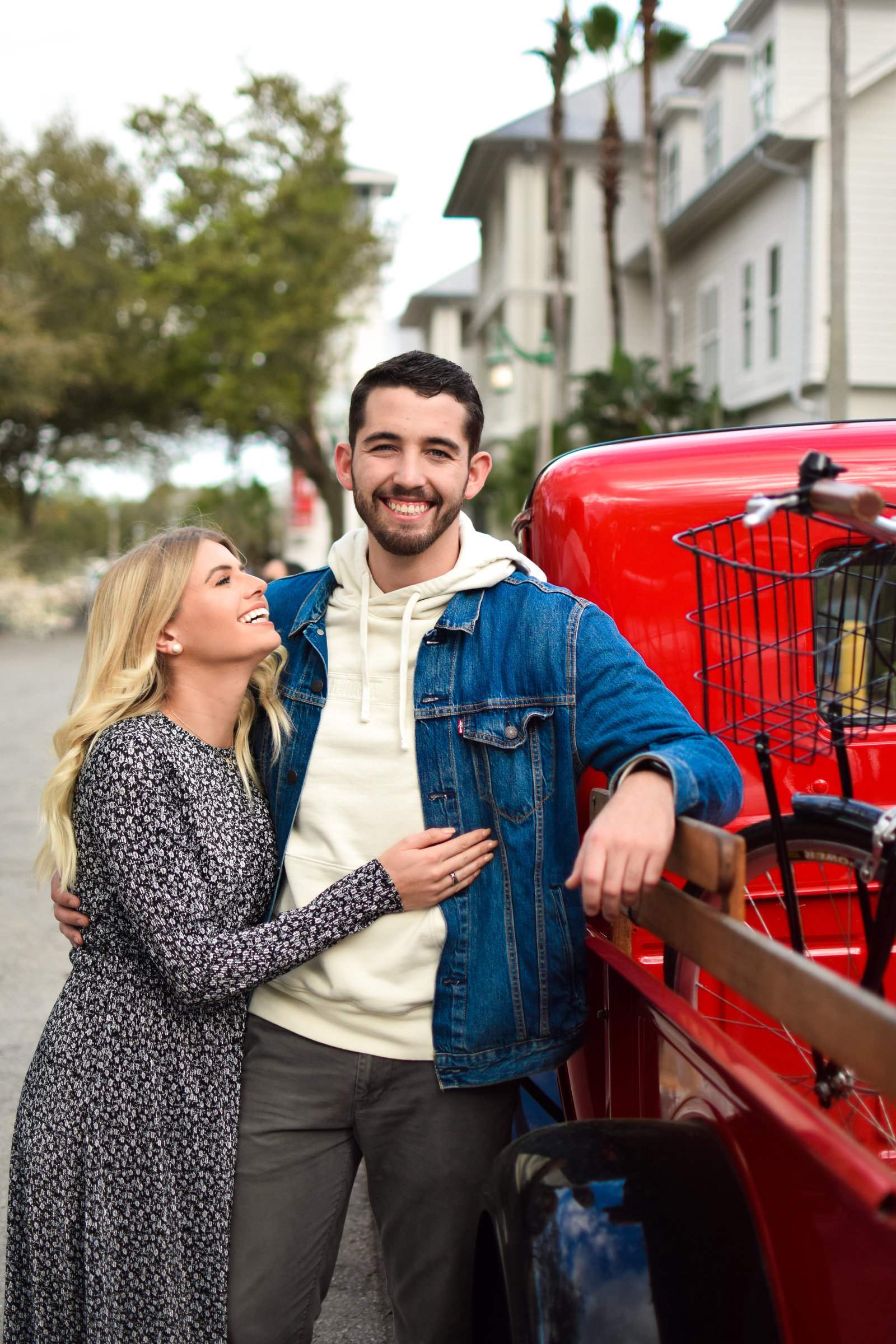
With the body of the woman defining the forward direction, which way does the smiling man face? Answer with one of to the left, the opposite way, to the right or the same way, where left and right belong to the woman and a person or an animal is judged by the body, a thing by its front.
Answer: to the right

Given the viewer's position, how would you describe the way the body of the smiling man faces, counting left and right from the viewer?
facing the viewer

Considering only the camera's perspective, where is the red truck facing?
facing away from the viewer and to the left of the viewer

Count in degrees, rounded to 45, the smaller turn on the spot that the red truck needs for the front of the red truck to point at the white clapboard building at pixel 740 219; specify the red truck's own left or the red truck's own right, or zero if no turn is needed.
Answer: approximately 45° to the red truck's own right

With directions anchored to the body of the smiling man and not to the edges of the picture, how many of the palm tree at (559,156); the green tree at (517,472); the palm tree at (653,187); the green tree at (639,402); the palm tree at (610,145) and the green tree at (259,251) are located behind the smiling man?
6

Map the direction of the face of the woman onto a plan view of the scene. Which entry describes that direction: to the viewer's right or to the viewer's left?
to the viewer's right

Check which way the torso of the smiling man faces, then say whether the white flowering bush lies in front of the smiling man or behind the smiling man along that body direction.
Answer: behind

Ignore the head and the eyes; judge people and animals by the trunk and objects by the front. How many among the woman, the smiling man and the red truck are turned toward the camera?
1

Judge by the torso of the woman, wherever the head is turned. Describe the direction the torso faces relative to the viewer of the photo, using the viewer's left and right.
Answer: facing to the right of the viewer

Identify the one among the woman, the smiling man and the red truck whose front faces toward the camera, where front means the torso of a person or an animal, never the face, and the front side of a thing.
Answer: the smiling man

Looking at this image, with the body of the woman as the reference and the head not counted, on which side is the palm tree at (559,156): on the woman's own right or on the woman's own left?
on the woman's own left
